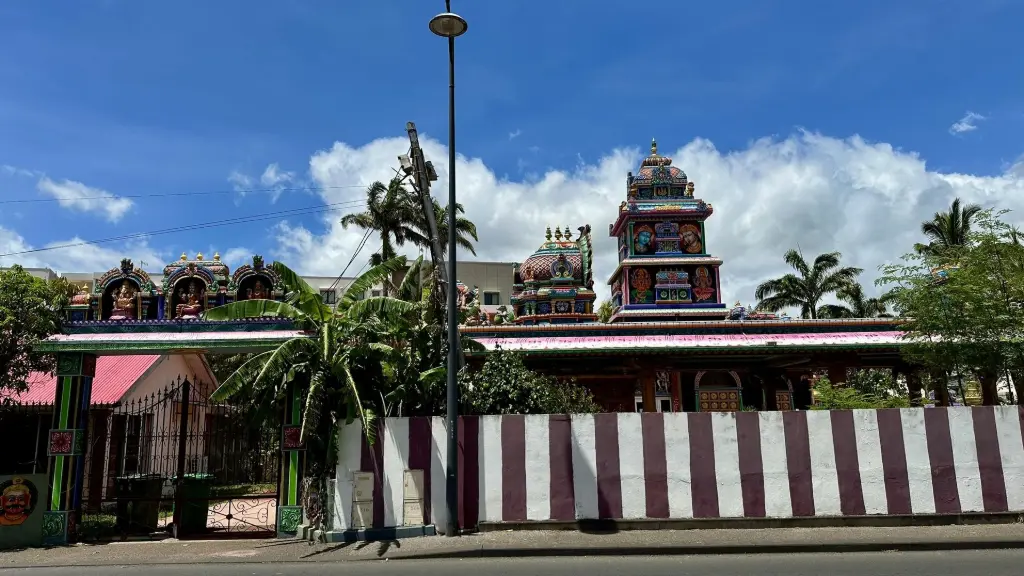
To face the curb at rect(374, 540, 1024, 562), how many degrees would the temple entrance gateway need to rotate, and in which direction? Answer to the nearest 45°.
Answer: approximately 45° to its left

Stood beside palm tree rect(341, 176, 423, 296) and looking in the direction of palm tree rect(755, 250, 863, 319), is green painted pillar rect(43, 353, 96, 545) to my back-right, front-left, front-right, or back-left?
back-right

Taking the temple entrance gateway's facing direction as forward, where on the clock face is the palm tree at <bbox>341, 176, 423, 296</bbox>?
The palm tree is roughly at 7 o'clock from the temple entrance gateway.

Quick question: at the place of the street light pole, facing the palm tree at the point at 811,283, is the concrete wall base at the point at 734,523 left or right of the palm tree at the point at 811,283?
right

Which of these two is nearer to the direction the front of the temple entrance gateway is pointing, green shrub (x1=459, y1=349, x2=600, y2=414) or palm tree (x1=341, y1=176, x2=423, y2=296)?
the green shrub

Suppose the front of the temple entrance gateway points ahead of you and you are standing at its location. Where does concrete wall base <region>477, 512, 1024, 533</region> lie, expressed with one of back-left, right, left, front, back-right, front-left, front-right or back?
front-left

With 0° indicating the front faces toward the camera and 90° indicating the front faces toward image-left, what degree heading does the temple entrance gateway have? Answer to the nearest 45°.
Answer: approximately 0°
